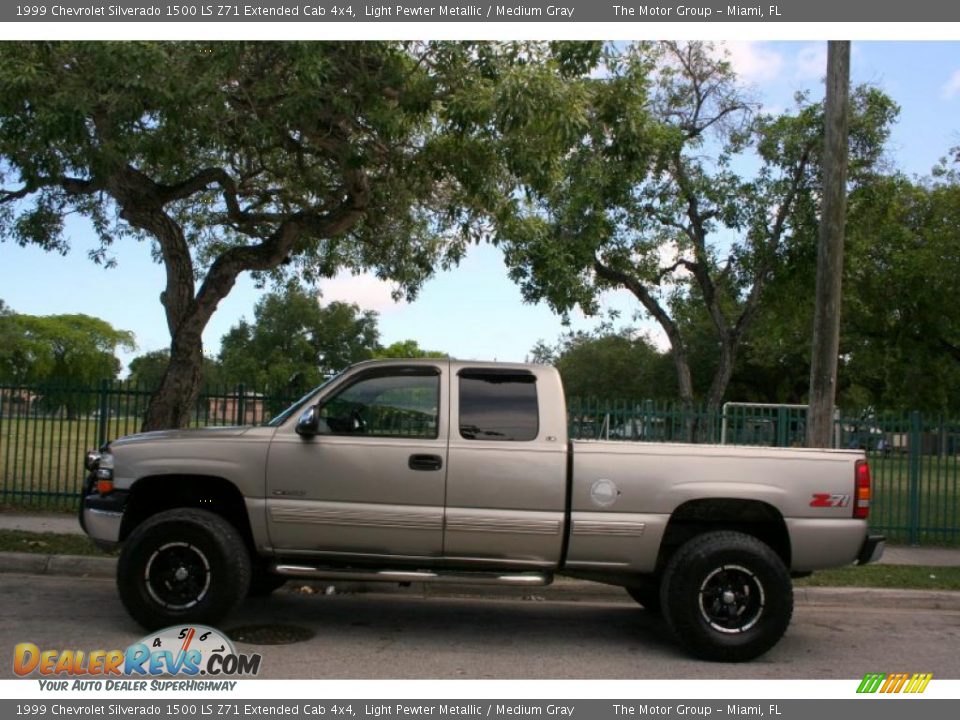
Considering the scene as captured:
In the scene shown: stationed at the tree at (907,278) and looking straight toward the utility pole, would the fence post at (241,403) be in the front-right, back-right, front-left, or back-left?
front-right

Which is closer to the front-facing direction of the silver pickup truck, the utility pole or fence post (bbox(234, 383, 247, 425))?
the fence post

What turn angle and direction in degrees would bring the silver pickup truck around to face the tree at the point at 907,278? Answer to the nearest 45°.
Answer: approximately 135° to its right

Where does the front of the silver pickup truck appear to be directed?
to the viewer's left

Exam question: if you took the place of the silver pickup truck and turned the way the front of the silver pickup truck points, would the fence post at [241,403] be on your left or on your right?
on your right

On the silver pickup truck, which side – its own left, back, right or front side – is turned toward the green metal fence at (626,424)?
right

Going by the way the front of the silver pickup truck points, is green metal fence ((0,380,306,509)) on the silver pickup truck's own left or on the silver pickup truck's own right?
on the silver pickup truck's own right

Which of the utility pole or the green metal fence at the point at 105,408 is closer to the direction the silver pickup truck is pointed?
the green metal fence

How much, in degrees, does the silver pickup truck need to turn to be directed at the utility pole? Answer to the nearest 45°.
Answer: approximately 135° to its right

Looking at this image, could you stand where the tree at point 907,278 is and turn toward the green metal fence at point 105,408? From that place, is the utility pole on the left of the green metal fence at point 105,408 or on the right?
left

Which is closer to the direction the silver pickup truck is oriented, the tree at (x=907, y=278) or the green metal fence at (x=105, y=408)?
the green metal fence
